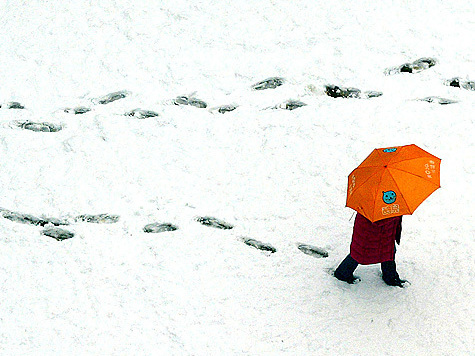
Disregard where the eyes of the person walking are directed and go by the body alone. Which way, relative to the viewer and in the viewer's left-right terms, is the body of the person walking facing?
facing to the right of the viewer
